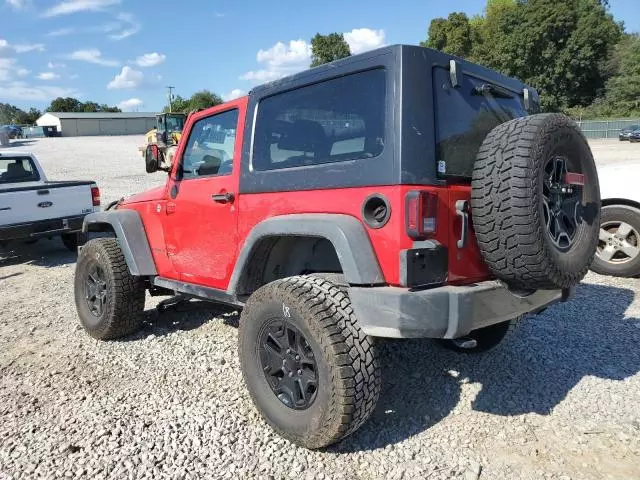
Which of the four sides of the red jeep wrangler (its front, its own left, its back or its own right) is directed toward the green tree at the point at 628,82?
right

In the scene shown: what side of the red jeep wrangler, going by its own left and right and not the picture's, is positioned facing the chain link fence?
right

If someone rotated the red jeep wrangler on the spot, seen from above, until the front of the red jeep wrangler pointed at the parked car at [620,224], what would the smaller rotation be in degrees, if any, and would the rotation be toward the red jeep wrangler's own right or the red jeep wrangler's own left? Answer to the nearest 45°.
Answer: approximately 90° to the red jeep wrangler's own right

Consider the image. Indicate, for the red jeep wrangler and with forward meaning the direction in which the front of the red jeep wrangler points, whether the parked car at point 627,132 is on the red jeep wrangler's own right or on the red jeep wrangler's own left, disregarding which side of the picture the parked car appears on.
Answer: on the red jeep wrangler's own right

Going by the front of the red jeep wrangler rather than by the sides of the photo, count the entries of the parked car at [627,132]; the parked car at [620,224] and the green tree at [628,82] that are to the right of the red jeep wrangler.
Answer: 3

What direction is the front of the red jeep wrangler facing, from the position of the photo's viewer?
facing away from the viewer and to the left of the viewer
